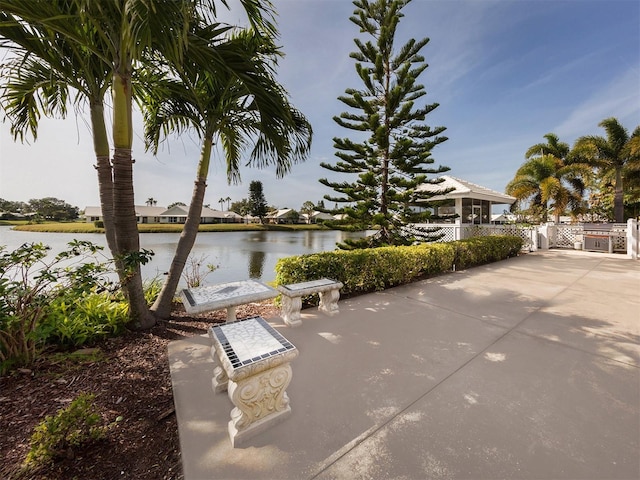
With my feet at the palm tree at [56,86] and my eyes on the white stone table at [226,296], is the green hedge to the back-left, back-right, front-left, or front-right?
front-left

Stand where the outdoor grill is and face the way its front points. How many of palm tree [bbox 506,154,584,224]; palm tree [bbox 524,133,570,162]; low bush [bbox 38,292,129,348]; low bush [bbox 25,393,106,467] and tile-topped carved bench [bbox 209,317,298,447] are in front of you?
3

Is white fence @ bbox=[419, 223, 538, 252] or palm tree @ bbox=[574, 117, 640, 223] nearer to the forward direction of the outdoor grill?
the white fence

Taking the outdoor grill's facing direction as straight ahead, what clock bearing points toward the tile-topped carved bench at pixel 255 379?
The tile-topped carved bench is roughly at 12 o'clock from the outdoor grill.

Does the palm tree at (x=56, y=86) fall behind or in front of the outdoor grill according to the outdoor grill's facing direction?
in front

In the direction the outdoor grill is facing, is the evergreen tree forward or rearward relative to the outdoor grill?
forward

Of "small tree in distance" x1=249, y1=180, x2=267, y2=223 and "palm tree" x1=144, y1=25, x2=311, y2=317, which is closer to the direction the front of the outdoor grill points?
the palm tree

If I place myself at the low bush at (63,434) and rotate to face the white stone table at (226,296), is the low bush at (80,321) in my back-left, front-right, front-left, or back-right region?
front-left

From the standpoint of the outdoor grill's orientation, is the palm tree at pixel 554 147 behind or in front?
behind

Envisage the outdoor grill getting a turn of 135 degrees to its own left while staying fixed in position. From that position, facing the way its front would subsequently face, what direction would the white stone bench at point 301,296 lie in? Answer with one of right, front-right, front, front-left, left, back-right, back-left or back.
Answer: back-right

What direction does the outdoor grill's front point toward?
toward the camera

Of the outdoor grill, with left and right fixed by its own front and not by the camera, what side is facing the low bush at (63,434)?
front

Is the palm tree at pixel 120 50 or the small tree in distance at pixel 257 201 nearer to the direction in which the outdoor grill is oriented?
the palm tree
